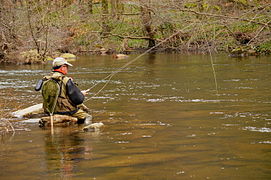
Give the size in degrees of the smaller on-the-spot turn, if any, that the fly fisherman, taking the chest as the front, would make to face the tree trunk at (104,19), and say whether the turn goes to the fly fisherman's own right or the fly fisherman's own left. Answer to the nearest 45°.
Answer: approximately 45° to the fly fisherman's own left

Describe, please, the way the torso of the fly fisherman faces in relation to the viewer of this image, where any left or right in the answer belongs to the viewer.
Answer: facing away from the viewer and to the right of the viewer

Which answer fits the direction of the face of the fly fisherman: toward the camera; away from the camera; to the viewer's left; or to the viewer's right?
to the viewer's right
